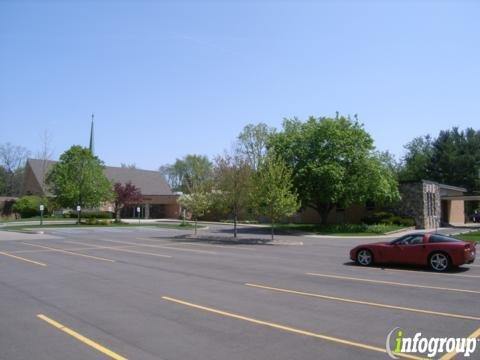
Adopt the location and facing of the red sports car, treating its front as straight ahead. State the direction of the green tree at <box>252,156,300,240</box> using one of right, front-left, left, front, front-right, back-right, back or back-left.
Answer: front-right

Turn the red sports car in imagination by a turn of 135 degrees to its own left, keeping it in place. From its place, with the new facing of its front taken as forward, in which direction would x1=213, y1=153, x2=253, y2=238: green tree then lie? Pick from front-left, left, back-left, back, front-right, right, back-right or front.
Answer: back

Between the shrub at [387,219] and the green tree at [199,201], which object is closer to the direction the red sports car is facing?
the green tree

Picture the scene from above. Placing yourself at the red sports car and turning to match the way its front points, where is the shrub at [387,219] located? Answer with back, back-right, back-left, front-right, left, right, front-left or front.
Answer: right

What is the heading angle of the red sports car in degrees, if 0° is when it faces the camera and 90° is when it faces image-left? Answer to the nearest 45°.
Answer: approximately 90°

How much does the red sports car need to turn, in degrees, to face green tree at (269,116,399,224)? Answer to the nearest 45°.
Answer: approximately 90° to its right

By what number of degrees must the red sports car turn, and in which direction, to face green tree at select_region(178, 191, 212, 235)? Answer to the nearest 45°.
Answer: approximately 45° to its right
